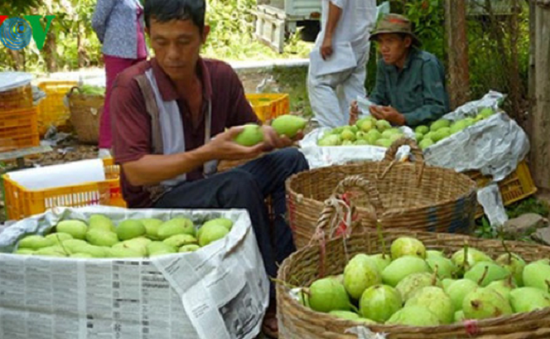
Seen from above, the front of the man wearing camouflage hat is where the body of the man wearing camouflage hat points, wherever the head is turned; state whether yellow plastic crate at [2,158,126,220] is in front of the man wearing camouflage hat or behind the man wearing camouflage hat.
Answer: in front

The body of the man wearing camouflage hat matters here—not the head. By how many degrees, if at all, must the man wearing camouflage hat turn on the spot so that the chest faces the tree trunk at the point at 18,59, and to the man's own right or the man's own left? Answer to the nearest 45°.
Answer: approximately 90° to the man's own right

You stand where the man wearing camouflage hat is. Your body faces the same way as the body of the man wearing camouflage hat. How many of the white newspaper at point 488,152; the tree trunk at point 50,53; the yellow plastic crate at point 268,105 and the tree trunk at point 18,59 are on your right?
3

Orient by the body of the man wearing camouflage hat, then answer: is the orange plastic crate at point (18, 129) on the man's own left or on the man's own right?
on the man's own right

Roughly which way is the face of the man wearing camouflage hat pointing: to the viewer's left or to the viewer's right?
to the viewer's left

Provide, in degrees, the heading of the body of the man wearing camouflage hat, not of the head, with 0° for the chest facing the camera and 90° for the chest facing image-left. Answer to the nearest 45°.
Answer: approximately 45°

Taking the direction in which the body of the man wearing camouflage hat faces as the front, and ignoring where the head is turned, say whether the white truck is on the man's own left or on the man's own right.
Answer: on the man's own right

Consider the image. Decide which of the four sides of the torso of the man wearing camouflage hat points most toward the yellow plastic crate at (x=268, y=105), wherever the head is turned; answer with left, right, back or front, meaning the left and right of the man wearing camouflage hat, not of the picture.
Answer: right

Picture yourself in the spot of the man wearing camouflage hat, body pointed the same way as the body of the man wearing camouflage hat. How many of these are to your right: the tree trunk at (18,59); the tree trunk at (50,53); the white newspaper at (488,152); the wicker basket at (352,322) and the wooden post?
2

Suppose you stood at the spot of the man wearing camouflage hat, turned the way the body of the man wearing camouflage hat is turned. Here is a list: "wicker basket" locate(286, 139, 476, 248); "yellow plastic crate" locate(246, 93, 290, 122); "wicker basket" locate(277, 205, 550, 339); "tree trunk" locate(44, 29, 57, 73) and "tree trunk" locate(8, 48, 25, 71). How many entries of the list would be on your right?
3

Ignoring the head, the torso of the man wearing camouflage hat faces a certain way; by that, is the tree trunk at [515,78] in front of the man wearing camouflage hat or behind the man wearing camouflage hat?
behind

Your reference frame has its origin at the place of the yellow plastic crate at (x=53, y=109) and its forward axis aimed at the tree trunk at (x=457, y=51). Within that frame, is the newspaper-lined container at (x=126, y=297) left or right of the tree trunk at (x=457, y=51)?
right

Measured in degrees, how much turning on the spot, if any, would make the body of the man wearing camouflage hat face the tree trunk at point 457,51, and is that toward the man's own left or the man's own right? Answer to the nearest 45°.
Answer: approximately 180°

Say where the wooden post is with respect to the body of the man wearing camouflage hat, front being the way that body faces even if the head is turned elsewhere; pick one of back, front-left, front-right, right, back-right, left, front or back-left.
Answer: back-left

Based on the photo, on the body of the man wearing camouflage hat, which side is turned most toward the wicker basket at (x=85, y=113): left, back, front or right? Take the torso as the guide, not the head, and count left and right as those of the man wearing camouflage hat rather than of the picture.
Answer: right

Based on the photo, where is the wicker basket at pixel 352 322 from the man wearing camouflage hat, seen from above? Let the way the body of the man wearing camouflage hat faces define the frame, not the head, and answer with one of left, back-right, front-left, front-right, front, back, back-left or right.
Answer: front-left
